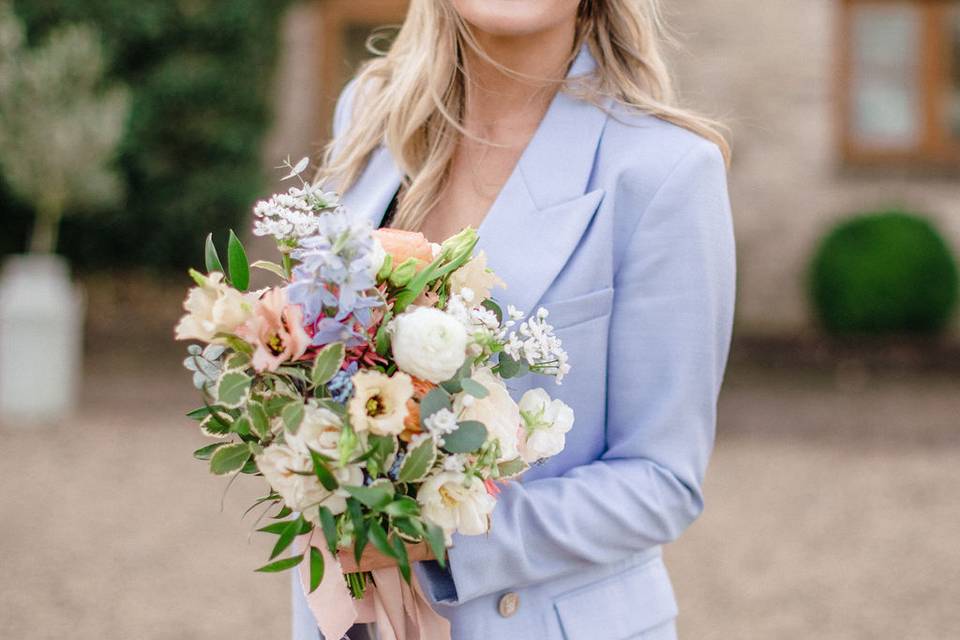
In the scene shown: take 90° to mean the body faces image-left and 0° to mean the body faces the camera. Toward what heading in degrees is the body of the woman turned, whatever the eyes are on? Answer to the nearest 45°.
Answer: approximately 45°

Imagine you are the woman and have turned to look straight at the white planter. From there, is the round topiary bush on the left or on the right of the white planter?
right

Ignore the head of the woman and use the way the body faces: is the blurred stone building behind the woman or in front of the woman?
behind

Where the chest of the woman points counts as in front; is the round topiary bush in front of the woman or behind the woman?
behind

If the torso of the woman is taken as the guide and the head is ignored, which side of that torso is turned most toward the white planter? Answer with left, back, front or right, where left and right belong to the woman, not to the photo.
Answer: right
